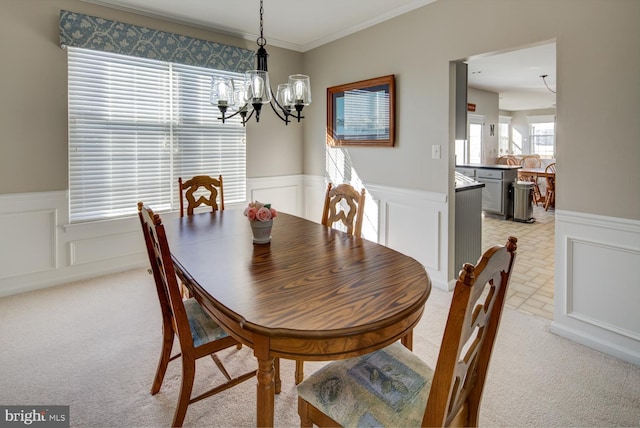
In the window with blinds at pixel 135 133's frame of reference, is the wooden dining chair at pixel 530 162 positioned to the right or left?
on its left

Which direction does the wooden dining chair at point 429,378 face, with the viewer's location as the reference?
facing away from the viewer and to the left of the viewer

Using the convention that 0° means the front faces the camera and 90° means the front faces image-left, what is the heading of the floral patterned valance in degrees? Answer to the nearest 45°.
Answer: approximately 315°

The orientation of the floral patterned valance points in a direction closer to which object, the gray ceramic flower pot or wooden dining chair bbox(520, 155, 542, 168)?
the gray ceramic flower pot

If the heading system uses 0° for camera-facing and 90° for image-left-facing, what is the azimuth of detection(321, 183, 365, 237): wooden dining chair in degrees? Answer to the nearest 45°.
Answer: approximately 45°

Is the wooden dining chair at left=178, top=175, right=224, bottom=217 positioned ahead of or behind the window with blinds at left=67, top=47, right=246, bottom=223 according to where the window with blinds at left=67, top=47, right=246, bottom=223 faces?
ahead

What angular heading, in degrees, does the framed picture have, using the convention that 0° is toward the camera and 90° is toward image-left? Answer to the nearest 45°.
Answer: approximately 45°

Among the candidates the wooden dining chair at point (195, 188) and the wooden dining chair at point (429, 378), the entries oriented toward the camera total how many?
1
